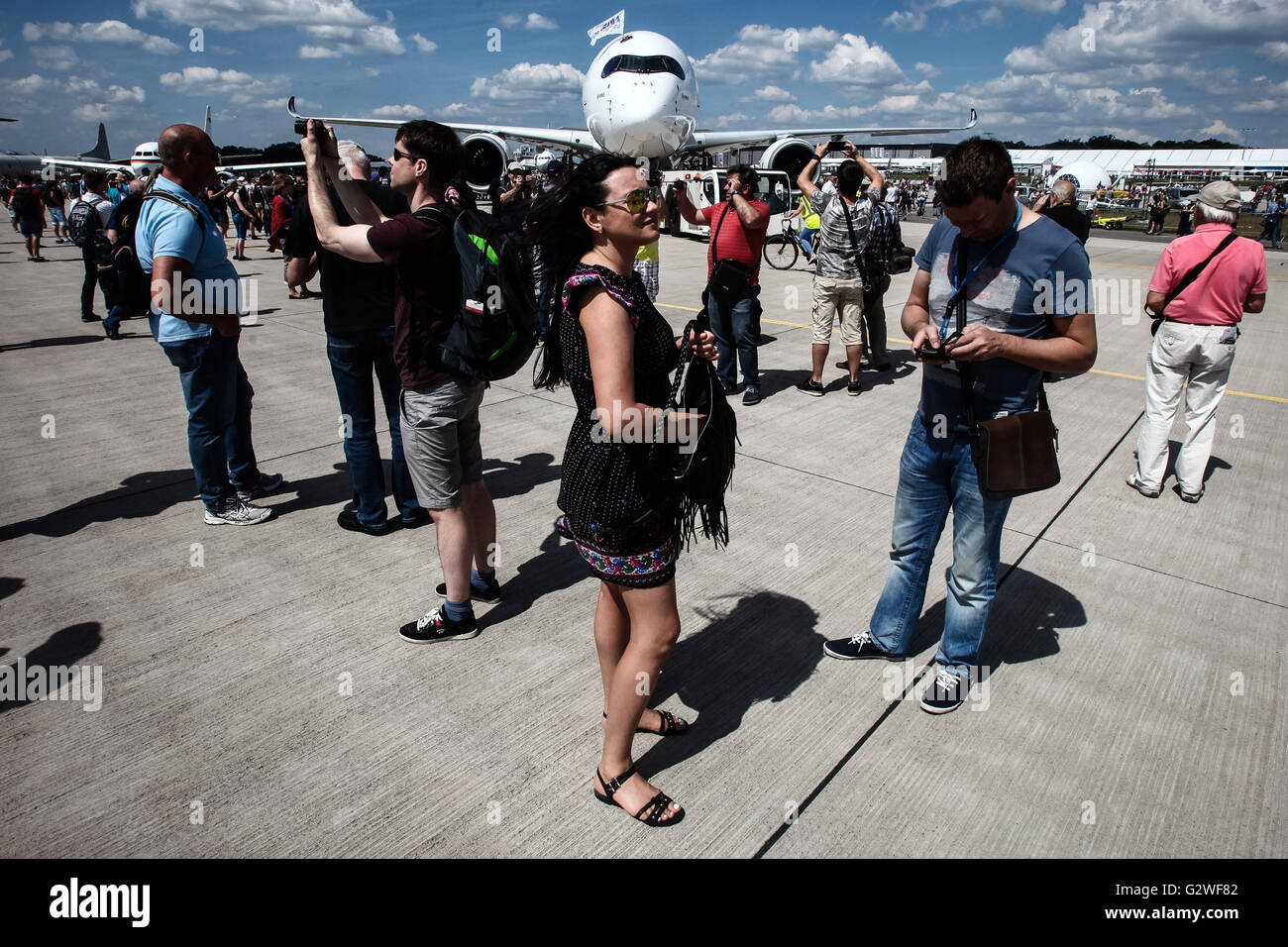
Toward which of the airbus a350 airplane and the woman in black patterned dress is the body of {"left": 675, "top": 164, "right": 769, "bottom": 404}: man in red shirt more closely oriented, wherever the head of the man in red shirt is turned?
the woman in black patterned dress

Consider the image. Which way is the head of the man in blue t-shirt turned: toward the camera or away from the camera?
toward the camera

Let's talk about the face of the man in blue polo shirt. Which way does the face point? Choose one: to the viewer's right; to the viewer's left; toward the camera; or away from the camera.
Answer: to the viewer's right

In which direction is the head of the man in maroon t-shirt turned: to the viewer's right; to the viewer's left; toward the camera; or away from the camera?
to the viewer's left

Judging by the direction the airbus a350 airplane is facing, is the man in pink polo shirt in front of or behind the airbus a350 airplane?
in front

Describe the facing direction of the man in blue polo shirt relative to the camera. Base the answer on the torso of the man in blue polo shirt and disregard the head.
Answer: to the viewer's right

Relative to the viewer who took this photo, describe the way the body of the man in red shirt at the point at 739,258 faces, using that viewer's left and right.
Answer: facing the viewer and to the left of the viewer

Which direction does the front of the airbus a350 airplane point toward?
toward the camera

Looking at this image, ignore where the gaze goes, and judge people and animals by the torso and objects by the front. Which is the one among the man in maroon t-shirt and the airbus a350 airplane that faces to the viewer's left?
the man in maroon t-shirt
